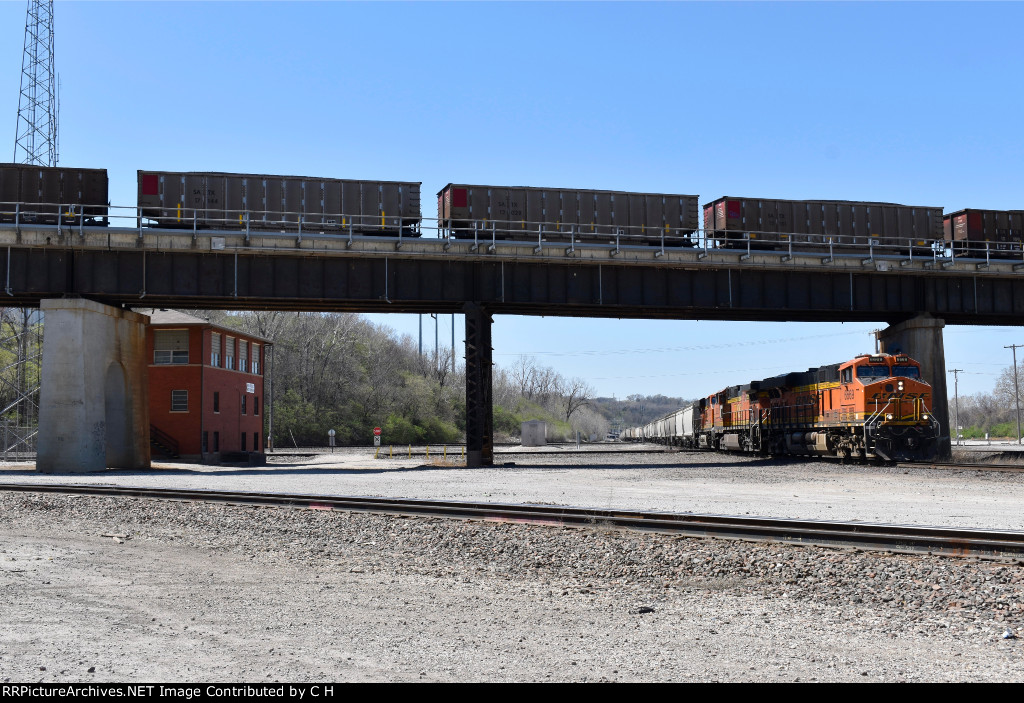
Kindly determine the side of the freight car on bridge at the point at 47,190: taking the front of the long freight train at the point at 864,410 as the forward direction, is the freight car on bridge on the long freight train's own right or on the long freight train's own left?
on the long freight train's own right

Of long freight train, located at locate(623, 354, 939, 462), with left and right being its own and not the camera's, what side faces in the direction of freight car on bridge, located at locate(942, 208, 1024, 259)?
left

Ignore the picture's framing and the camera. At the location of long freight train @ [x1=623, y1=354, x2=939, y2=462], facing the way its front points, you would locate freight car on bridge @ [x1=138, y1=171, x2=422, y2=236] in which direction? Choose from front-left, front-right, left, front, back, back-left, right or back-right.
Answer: back-right

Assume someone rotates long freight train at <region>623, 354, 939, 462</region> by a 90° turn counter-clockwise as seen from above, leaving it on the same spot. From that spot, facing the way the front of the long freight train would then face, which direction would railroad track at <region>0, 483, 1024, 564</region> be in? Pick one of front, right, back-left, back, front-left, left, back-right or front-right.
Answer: back-right

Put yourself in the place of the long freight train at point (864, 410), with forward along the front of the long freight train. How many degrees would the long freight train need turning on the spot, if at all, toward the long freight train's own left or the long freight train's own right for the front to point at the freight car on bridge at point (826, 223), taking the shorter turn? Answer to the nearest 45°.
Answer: approximately 135° to the long freight train's own left

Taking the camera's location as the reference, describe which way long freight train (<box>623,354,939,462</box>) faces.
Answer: facing the viewer and to the right of the viewer
